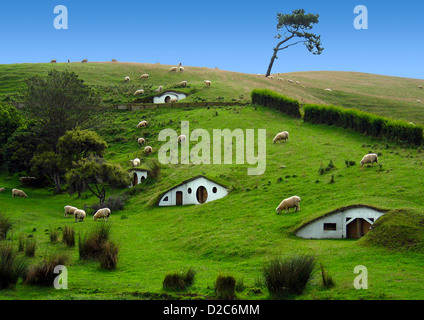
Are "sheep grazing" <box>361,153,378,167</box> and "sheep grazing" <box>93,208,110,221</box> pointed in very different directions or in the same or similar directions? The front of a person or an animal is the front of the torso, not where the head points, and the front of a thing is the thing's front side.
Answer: same or similar directions

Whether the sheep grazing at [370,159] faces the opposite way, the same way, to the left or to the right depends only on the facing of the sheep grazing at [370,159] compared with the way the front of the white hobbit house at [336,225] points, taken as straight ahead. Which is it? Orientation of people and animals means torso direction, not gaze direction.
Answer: to the right

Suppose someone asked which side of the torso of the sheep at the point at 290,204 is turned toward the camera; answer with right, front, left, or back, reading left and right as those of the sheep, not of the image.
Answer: left

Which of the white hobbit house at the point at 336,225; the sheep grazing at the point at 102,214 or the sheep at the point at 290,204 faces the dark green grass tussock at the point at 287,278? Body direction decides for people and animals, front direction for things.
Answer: the white hobbit house

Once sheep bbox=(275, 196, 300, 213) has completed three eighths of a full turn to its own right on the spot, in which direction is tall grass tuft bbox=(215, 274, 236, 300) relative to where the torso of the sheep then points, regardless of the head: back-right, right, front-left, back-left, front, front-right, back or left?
back-right

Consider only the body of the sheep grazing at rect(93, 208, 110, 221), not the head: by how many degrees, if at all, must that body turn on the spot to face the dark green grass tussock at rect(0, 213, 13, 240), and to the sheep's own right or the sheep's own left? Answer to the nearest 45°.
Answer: approximately 45° to the sheep's own left

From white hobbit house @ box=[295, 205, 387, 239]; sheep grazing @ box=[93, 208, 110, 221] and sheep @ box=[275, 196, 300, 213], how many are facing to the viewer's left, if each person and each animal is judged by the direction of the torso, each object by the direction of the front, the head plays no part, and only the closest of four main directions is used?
2

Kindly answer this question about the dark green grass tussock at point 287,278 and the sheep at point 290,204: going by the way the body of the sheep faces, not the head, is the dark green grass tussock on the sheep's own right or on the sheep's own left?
on the sheep's own left

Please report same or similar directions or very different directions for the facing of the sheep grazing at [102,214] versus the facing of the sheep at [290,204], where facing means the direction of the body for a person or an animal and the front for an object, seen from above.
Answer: same or similar directions

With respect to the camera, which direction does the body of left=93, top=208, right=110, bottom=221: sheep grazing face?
to the viewer's left

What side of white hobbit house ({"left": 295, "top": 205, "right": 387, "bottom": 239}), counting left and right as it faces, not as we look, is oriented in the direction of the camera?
front

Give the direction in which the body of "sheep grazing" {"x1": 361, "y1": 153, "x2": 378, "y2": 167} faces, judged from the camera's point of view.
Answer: to the viewer's left

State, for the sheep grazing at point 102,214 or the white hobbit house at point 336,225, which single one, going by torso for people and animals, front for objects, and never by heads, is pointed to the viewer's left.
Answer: the sheep grazing
